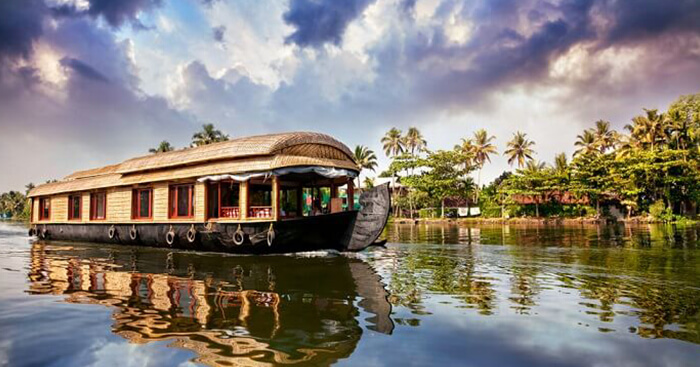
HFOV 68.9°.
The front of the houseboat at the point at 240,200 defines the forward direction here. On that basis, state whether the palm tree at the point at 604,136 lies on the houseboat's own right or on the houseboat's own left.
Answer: on the houseboat's own left

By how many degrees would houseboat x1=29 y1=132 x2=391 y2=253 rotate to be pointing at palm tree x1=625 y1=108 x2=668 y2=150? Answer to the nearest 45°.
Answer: approximately 90° to its left

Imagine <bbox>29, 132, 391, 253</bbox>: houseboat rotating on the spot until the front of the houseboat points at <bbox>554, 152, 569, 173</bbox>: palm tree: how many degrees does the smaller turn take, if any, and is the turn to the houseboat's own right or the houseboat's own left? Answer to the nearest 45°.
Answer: approximately 90° to the houseboat's own left

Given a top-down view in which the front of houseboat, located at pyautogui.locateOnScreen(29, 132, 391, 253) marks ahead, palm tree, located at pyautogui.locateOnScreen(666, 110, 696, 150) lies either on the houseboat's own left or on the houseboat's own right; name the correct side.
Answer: on the houseboat's own left
